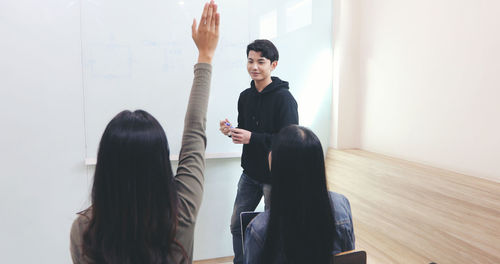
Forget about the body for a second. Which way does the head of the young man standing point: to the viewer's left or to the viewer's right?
to the viewer's left

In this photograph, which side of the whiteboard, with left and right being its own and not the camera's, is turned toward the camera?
front

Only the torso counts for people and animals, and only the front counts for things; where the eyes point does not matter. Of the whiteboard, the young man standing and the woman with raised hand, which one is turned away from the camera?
the woman with raised hand

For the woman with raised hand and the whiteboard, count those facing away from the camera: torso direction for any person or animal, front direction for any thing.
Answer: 1

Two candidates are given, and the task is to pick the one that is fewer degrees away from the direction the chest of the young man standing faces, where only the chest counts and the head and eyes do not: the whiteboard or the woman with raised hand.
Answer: the woman with raised hand

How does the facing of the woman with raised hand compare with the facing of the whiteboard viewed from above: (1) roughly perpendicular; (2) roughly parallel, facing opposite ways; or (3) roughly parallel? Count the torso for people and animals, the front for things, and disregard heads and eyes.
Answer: roughly parallel, facing opposite ways

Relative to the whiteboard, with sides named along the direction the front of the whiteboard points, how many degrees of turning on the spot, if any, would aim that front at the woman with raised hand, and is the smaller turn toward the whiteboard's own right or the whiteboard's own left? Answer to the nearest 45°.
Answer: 0° — it already faces them

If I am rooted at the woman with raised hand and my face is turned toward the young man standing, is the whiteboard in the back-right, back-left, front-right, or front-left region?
front-left

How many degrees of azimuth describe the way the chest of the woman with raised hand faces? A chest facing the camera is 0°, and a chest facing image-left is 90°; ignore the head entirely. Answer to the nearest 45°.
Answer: approximately 180°

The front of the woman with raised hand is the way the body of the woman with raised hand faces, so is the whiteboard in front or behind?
in front

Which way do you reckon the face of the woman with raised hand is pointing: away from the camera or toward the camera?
away from the camera

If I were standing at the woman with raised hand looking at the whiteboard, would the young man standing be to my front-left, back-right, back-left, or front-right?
front-right
